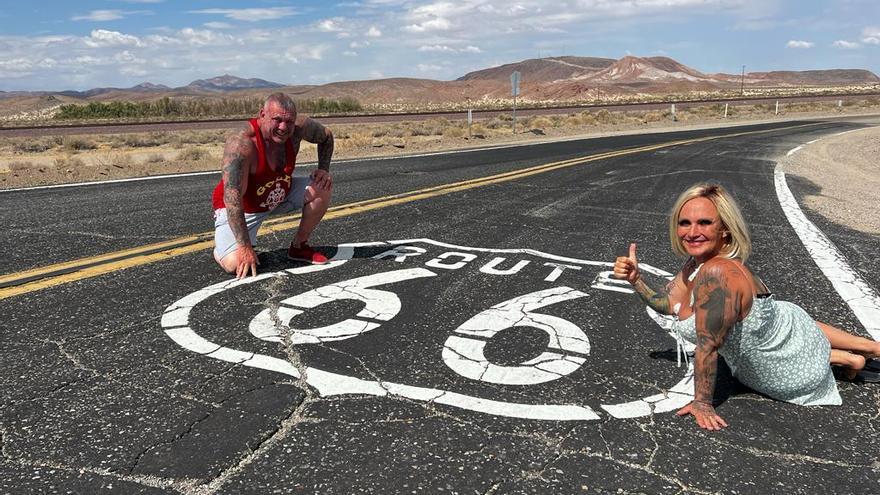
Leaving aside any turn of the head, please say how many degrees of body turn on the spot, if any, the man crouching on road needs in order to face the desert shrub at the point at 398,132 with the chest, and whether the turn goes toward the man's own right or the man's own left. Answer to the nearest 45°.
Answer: approximately 135° to the man's own left

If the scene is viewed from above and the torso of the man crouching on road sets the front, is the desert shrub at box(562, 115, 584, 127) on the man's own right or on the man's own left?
on the man's own left

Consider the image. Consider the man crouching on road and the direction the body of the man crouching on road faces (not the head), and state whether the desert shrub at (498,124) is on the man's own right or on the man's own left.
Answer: on the man's own left

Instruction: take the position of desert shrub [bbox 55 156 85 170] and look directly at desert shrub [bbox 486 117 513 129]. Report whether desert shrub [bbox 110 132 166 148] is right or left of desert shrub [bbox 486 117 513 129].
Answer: left

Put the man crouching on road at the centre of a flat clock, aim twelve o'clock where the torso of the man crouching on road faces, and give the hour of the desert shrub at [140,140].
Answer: The desert shrub is roughly at 7 o'clock from the man crouching on road.

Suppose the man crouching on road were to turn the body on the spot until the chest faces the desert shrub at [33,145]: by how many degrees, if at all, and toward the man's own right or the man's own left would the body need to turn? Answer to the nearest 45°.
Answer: approximately 135° to the man's own left

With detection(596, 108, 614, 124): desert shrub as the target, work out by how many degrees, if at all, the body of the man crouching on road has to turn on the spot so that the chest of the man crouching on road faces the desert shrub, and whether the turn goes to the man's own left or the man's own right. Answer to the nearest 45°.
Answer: approximately 90° to the man's own left

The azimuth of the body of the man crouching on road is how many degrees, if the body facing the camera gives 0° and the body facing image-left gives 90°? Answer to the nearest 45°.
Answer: approximately 315°

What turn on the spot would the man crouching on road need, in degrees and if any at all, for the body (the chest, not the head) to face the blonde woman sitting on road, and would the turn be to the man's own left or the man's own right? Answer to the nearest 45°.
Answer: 0° — they already face them

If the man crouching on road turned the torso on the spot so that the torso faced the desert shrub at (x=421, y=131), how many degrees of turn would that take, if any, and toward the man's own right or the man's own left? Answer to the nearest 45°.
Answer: approximately 135° to the man's own left
